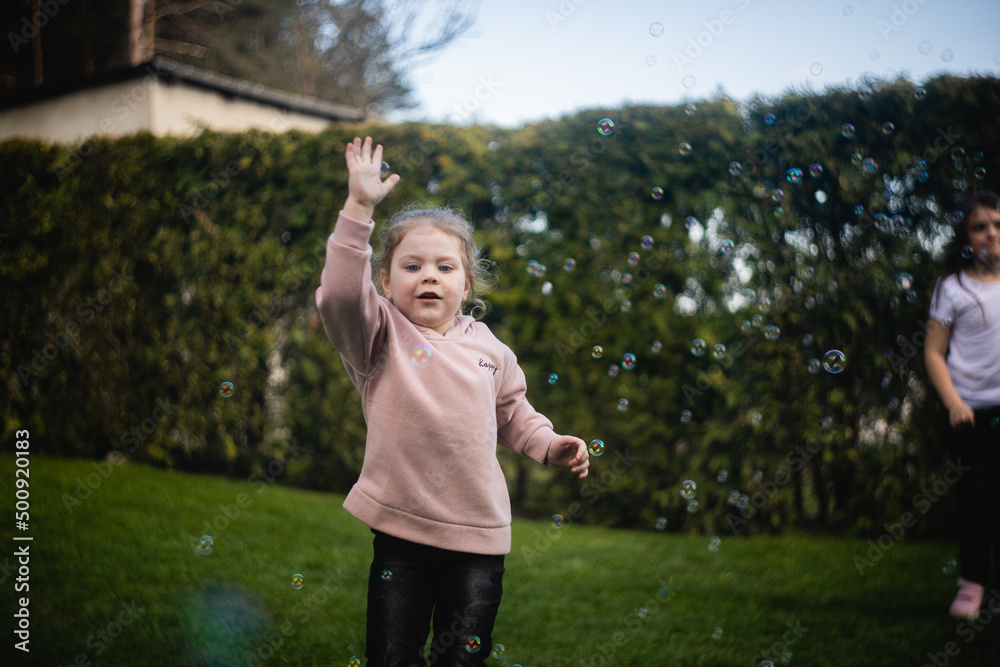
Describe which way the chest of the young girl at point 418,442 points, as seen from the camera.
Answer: toward the camera

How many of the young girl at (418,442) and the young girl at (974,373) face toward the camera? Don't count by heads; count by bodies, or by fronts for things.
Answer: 2

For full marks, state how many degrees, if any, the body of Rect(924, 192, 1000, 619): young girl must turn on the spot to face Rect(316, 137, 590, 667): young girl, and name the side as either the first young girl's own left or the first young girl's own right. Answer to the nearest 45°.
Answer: approximately 45° to the first young girl's own right

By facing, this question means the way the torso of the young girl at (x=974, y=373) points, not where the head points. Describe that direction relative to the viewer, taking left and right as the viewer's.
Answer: facing the viewer

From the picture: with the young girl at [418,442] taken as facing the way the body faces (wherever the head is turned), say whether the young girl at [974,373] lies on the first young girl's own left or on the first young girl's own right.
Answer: on the first young girl's own left
